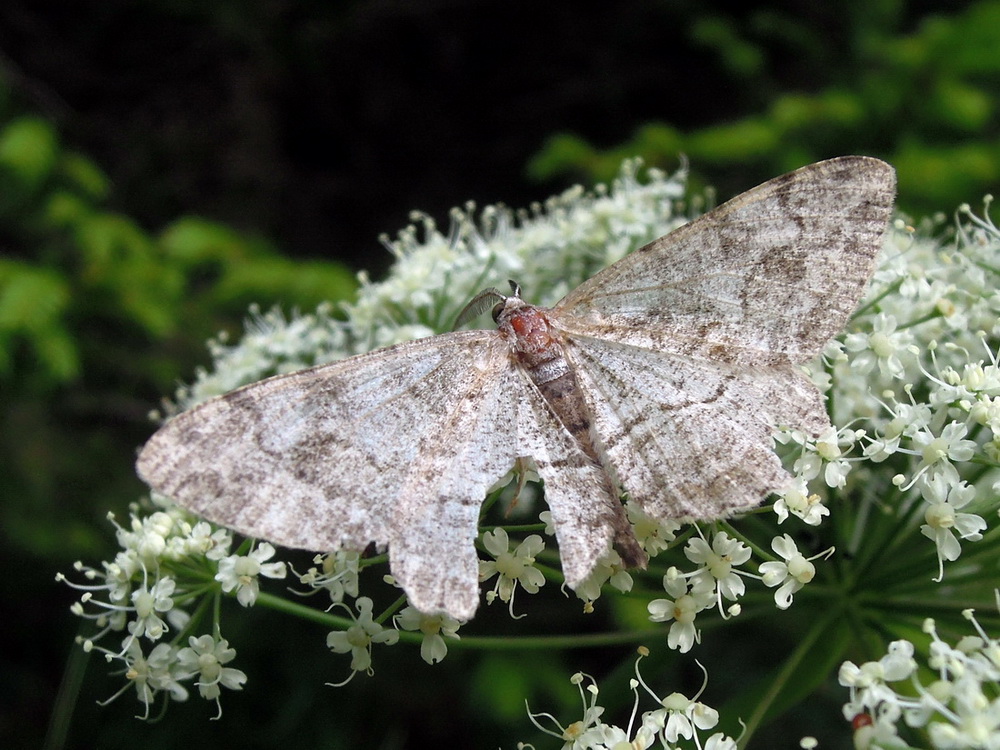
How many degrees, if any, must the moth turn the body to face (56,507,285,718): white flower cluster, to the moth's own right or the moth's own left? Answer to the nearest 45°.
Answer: approximately 45° to the moth's own left

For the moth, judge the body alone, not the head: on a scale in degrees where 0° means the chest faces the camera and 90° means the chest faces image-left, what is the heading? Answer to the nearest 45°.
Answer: approximately 135°
